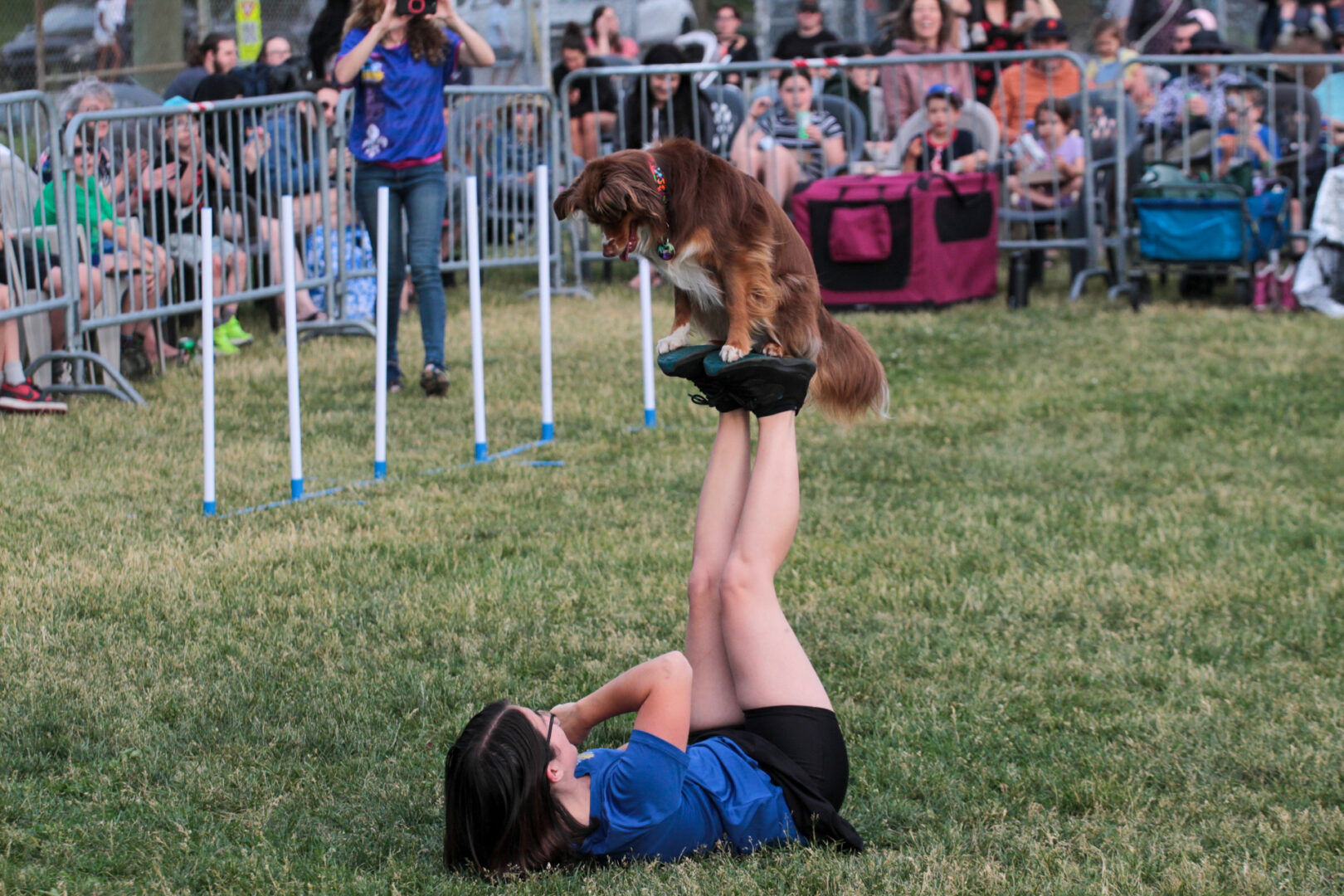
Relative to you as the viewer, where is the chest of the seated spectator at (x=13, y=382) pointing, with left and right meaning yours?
facing to the right of the viewer

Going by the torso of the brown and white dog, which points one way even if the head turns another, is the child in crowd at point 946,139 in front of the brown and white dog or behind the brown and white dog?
behind

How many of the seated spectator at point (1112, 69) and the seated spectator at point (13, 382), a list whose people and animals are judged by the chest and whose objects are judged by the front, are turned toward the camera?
1

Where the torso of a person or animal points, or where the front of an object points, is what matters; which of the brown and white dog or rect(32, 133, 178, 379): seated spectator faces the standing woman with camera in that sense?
the seated spectator

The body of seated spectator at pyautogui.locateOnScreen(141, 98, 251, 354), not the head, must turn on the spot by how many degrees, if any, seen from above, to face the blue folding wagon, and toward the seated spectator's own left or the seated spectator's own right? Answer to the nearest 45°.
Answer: approximately 45° to the seated spectator's own left

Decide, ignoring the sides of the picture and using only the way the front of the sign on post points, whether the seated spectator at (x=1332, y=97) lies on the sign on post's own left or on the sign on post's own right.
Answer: on the sign on post's own left

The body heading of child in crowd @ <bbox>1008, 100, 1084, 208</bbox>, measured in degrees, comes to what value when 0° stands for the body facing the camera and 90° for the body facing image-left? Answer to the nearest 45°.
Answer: approximately 45°

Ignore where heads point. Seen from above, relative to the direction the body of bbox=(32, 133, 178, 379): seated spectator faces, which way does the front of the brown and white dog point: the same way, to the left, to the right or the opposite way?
to the right
